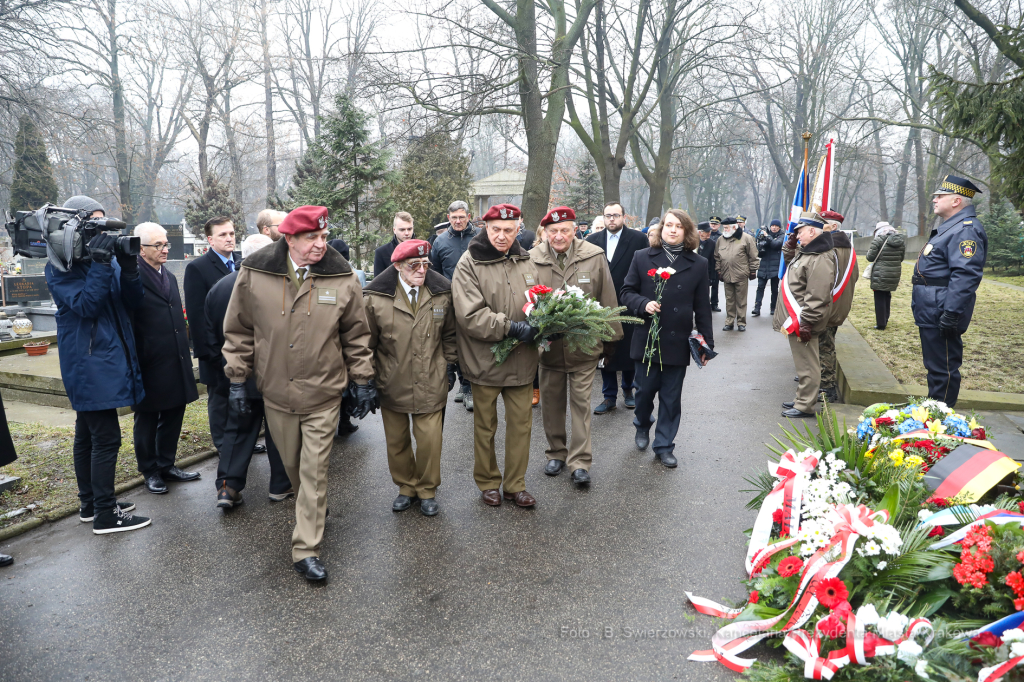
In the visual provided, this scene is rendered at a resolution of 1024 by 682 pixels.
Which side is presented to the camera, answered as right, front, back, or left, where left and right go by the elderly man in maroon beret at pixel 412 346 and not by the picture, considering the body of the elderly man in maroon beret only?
front

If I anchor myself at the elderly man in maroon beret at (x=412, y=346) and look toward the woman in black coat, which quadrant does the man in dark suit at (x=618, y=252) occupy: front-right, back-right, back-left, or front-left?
front-left

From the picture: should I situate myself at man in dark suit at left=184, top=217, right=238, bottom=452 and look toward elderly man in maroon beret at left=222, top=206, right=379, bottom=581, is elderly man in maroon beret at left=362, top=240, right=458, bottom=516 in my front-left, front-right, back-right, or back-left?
front-left

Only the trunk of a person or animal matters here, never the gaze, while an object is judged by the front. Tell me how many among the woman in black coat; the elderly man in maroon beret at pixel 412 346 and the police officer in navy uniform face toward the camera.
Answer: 2

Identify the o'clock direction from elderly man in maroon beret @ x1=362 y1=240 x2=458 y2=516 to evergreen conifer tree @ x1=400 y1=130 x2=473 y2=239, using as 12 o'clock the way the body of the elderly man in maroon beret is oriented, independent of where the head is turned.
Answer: The evergreen conifer tree is roughly at 6 o'clock from the elderly man in maroon beret.

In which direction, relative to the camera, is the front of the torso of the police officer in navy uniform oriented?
to the viewer's left

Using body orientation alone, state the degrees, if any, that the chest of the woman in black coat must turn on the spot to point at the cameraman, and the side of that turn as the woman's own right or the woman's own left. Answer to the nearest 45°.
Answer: approximately 45° to the woman's own right

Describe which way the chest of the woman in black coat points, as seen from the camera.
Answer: toward the camera

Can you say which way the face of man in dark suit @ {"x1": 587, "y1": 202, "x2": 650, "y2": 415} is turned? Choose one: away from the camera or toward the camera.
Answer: toward the camera

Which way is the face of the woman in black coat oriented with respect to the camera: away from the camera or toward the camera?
toward the camera

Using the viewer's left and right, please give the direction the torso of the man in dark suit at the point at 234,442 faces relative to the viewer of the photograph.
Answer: facing the viewer and to the right of the viewer

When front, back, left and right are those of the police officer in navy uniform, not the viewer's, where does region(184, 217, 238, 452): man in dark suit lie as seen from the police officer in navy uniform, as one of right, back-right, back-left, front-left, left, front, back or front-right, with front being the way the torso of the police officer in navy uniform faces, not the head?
front-left
